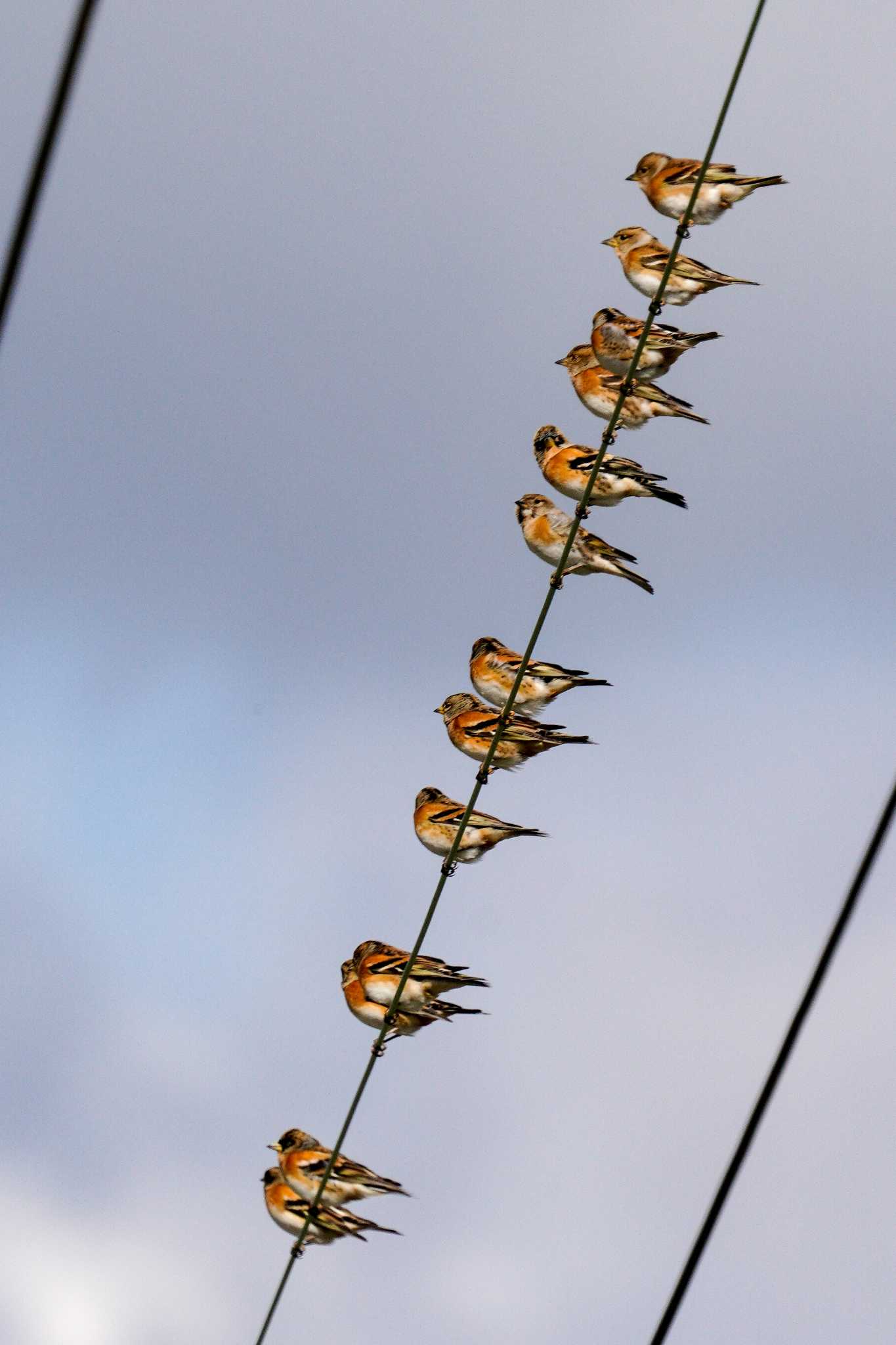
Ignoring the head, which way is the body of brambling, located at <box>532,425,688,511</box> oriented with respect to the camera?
to the viewer's left

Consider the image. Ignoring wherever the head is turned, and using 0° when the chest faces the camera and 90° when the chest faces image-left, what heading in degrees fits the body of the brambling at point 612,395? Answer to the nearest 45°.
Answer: approximately 90°

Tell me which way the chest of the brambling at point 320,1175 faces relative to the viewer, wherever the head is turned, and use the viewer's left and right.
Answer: facing to the left of the viewer

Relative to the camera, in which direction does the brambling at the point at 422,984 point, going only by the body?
to the viewer's left

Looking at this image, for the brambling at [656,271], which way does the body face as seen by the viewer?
to the viewer's left

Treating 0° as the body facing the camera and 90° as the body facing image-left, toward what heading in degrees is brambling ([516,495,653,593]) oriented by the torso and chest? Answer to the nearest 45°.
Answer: approximately 90°

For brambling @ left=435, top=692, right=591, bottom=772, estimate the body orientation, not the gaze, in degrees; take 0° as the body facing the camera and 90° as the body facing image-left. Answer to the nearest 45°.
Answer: approximately 90°
